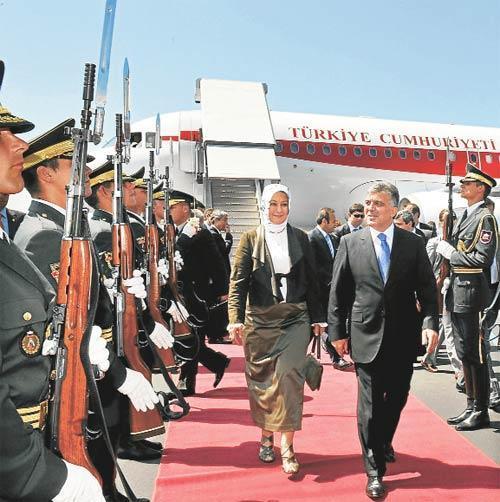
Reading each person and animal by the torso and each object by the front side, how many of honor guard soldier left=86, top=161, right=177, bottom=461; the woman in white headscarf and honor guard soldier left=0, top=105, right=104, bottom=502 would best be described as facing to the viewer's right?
2

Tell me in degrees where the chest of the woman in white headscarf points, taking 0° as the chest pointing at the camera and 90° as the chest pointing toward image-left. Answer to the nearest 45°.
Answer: approximately 0°

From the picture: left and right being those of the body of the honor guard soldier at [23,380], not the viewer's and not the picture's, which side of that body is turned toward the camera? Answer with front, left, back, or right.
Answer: right

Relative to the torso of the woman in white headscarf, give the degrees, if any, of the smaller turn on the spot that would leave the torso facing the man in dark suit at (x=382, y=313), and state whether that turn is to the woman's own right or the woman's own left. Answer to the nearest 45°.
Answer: approximately 45° to the woman's own left

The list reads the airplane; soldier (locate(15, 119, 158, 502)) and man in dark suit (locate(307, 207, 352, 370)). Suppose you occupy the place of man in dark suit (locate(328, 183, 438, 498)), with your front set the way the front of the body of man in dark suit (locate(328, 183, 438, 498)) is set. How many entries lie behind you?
2

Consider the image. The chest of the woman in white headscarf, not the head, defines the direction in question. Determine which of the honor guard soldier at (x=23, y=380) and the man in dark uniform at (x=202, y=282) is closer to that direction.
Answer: the honor guard soldier

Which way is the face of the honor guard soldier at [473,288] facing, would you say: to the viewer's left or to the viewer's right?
to the viewer's left

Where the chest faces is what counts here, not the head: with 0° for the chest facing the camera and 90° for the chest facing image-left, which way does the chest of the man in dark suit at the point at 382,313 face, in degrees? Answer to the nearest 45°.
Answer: approximately 0°

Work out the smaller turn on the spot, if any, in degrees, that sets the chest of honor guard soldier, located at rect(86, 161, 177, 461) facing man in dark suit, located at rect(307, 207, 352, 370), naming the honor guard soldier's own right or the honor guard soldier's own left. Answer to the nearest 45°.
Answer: approximately 45° to the honor guard soldier's own left

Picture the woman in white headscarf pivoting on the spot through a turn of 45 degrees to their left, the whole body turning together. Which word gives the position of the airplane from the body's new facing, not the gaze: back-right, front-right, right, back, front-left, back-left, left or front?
back-left

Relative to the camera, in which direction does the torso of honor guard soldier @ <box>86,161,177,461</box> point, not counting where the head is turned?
to the viewer's right

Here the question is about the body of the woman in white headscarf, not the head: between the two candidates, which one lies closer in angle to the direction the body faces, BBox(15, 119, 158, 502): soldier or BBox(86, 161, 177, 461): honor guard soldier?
the soldier

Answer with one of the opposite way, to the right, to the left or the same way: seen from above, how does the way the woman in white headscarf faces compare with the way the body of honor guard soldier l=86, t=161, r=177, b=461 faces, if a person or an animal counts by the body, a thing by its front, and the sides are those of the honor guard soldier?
to the right

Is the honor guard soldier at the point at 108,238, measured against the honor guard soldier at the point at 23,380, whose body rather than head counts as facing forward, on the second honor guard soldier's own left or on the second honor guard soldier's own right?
on the second honor guard soldier's own left

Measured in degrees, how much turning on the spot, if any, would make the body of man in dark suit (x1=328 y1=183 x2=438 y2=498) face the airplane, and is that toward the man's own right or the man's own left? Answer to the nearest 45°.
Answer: approximately 180°

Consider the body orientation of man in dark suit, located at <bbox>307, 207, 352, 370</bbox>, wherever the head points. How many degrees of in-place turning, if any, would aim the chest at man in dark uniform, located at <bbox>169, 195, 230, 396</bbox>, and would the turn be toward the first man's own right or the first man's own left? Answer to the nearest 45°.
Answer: approximately 90° to the first man's own right
